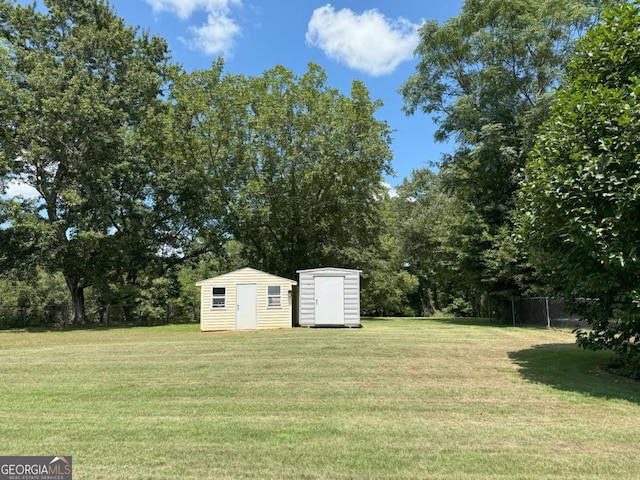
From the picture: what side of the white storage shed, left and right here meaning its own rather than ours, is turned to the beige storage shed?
right

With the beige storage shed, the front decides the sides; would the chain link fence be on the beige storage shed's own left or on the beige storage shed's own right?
on the beige storage shed's own left

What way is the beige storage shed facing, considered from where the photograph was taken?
facing the viewer

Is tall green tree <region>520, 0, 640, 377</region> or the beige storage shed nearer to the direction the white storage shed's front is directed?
the tall green tree

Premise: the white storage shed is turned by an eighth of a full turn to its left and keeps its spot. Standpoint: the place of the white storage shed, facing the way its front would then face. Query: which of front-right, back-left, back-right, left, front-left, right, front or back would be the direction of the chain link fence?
front-left

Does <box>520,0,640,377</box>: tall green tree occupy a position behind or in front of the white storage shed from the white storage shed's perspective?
in front

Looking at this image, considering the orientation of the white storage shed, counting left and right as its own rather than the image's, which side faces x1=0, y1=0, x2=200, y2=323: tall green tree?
right

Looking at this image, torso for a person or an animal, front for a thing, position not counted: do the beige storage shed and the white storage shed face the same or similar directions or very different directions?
same or similar directions

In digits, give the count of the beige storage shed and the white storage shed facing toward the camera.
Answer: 2

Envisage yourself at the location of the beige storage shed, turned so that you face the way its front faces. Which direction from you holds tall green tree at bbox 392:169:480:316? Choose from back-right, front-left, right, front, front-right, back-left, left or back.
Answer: back-left

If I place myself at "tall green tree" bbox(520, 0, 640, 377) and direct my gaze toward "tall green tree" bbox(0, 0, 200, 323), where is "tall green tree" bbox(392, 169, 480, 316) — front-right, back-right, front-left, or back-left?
front-right
